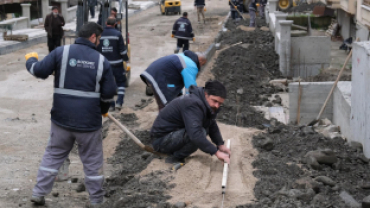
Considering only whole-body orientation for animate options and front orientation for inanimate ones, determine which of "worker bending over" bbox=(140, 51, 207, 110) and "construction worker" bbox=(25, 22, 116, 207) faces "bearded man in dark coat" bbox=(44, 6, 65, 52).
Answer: "construction worker" bbox=(25, 22, 116, 207)

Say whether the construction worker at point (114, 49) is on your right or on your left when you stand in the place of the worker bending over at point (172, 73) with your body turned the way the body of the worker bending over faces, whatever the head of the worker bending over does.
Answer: on your left

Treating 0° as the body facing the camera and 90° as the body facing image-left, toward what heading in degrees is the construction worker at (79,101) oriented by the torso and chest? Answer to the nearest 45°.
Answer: approximately 180°

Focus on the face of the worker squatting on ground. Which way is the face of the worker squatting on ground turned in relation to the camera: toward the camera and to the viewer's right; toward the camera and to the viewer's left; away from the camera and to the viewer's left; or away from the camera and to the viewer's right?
toward the camera and to the viewer's right

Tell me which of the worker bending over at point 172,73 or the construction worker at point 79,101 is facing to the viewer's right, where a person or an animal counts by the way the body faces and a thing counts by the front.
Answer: the worker bending over

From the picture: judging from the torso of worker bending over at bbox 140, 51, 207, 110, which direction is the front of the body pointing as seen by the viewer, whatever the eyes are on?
to the viewer's right

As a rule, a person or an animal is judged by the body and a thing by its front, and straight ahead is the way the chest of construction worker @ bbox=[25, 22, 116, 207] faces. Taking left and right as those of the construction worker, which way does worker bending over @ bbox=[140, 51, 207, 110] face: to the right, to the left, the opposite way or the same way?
to the right

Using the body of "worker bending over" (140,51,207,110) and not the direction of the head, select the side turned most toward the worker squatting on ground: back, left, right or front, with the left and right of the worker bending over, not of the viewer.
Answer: right

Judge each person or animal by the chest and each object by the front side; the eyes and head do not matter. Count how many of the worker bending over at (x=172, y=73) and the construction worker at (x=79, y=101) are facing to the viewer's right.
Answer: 1
